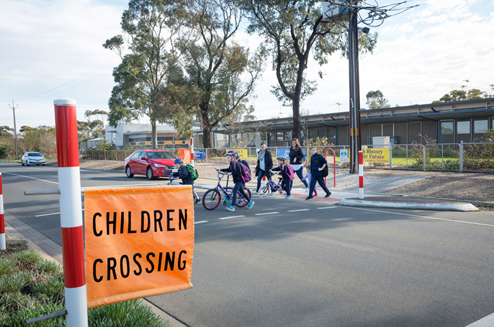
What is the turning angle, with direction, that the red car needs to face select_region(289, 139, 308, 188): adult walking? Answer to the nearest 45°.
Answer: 0° — it already faces them

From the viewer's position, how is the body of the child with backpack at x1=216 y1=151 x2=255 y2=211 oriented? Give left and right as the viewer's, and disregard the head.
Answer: facing to the left of the viewer

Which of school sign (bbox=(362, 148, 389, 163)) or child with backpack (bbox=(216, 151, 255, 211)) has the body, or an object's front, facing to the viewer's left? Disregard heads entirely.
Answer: the child with backpack

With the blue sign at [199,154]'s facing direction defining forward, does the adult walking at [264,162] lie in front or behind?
in front

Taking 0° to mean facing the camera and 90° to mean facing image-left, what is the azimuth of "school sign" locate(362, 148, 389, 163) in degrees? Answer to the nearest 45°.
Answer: approximately 0°

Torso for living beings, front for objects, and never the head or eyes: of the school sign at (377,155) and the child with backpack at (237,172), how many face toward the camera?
1
